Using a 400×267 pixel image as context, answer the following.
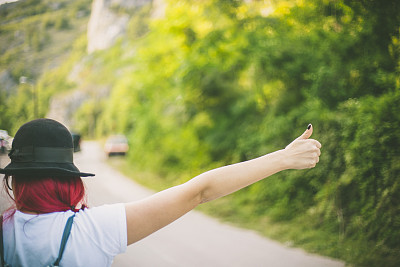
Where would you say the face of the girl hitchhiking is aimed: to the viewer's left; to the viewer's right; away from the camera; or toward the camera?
away from the camera

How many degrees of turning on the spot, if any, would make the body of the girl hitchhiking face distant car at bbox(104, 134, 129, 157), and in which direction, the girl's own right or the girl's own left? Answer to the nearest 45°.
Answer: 0° — they already face it

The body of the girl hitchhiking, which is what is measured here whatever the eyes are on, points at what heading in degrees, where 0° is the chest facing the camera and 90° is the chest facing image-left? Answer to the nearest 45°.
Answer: approximately 180°

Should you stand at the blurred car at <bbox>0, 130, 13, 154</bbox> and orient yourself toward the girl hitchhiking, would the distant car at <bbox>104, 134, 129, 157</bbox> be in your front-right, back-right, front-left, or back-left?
back-left
